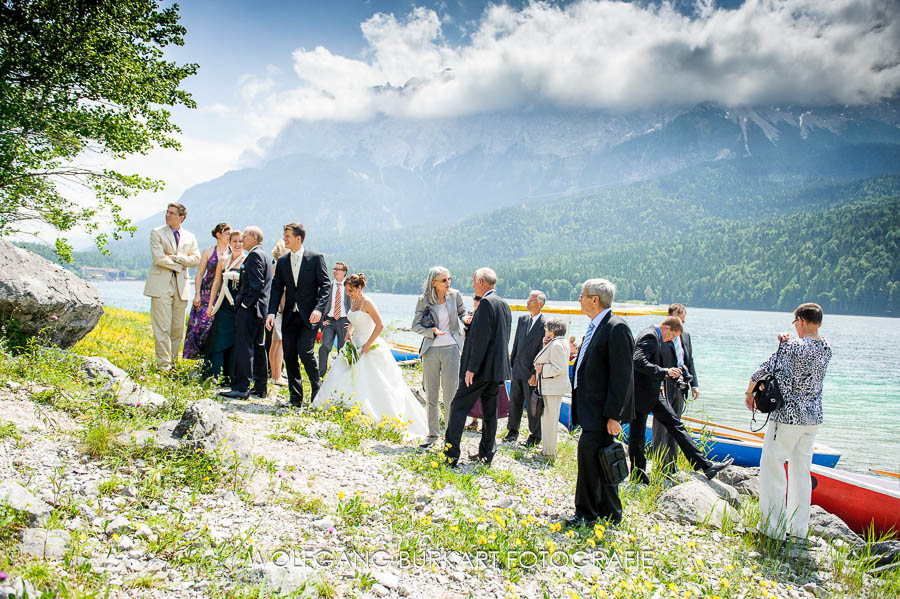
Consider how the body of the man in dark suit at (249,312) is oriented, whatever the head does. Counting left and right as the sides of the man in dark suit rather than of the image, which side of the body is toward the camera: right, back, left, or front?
left

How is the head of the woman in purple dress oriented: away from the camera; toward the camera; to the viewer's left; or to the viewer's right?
to the viewer's right

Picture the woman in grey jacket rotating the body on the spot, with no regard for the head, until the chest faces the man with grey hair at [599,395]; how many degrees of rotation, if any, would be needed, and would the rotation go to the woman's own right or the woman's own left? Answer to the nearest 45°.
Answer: approximately 45° to the woman's own left

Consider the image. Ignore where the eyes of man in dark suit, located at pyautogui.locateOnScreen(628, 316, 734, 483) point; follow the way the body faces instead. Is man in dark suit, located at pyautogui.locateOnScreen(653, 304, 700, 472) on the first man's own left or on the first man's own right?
on the first man's own left

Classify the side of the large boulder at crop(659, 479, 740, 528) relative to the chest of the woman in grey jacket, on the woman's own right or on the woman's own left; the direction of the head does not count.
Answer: on the woman's own left

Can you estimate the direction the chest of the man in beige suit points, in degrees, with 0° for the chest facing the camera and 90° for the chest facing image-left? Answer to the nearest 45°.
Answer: approximately 315°

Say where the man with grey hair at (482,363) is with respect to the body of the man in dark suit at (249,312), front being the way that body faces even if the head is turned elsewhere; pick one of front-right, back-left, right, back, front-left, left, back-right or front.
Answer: back-left

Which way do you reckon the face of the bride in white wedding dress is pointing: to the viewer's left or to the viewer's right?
to the viewer's left

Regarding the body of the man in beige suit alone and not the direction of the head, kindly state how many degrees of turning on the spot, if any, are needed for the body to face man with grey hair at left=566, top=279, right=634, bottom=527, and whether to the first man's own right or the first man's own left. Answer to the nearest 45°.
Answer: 0° — they already face them

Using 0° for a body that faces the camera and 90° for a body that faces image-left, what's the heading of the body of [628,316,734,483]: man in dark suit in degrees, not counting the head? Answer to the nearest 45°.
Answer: approximately 270°
